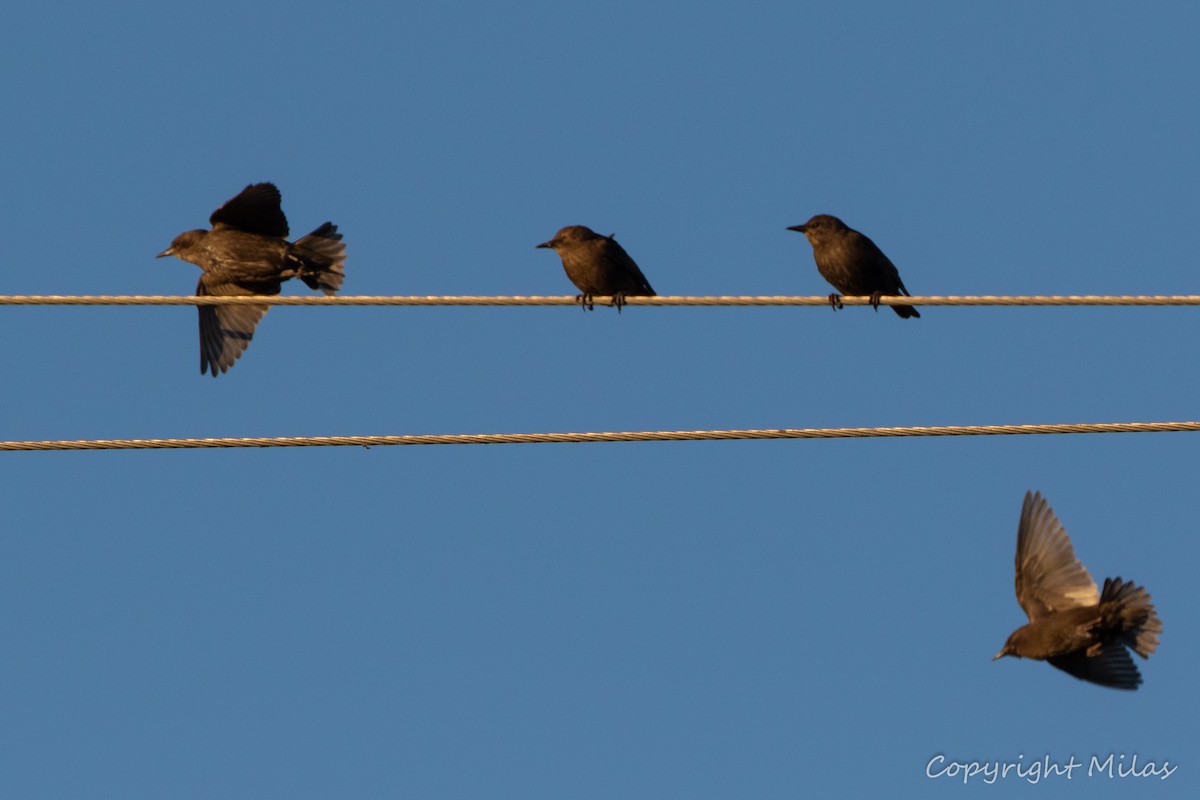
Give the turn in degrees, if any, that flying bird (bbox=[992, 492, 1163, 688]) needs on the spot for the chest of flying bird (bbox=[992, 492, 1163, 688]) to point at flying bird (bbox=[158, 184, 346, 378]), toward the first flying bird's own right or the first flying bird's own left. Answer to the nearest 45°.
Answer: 0° — it already faces it

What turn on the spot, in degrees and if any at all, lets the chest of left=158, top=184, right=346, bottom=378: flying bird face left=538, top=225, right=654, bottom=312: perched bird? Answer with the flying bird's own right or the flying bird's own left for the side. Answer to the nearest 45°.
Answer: approximately 180°

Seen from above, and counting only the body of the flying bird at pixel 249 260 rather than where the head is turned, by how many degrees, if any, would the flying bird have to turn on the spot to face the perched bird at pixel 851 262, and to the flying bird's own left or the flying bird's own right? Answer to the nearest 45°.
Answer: approximately 180°

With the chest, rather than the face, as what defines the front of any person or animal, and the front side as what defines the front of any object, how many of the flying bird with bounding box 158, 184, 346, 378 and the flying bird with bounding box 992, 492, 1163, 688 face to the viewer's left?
2

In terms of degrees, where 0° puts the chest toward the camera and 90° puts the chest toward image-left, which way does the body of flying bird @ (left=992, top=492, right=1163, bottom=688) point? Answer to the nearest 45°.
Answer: approximately 90°

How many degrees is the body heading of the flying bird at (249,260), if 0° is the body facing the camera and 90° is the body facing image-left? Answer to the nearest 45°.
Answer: approximately 90°
